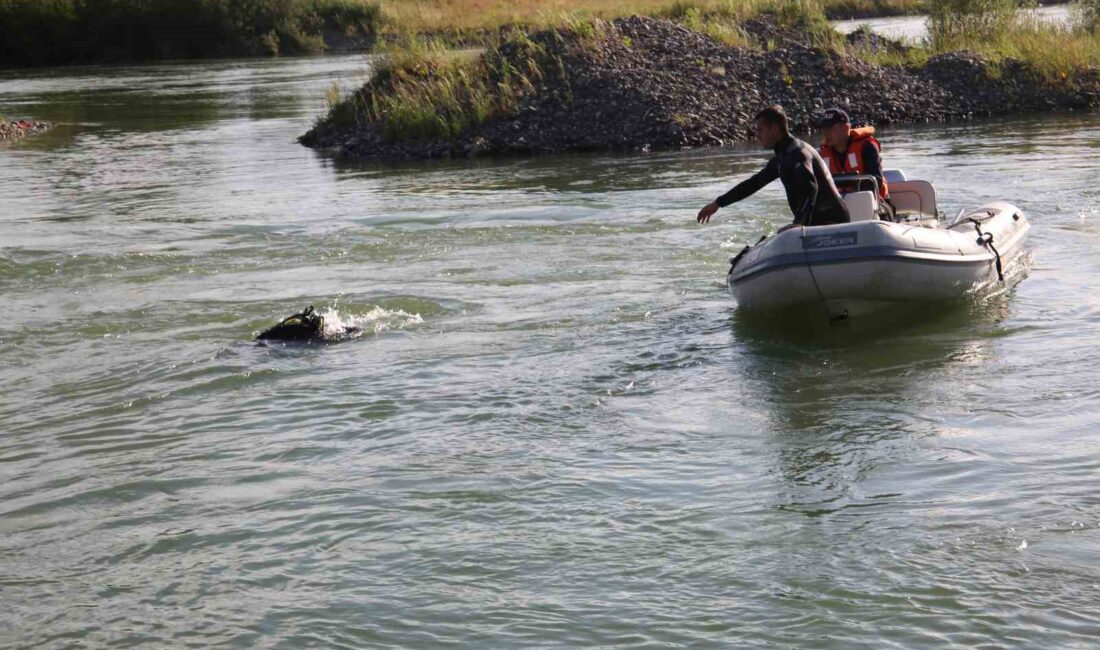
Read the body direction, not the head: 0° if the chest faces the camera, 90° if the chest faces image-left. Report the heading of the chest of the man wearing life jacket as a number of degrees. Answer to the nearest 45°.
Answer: approximately 45°

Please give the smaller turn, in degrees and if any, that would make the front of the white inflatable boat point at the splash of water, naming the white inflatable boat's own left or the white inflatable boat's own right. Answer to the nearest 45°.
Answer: approximately 45° to the white inflatable boat's own right

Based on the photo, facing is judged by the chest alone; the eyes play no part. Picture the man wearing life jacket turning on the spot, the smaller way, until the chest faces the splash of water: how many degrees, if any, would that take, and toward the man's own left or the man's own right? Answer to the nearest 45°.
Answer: approximately 45° to the man's own right

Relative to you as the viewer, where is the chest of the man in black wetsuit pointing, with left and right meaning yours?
facing to the left of the viewer

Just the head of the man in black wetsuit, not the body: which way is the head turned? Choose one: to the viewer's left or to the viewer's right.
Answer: to the viewer's left

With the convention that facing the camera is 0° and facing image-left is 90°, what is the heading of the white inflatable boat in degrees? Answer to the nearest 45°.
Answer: approximately 45°
